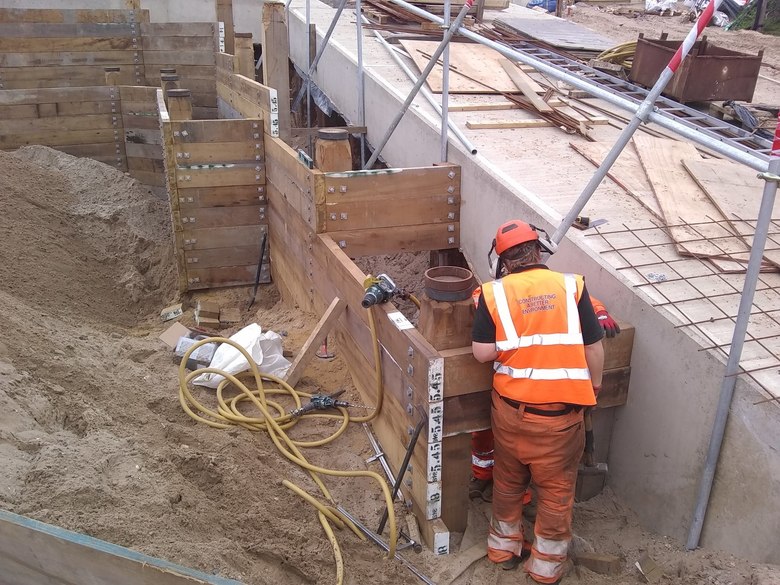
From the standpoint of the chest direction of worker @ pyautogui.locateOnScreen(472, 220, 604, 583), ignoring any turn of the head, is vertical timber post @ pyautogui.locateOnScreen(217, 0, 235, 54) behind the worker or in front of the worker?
in front

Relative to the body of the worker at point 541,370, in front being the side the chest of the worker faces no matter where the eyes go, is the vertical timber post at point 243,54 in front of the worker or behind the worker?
in front

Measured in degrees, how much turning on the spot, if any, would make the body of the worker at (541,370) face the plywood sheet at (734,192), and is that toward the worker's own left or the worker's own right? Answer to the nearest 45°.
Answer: approximately 45° to the worker's own right

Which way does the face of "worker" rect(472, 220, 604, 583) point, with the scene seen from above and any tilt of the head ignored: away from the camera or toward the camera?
away from the camera

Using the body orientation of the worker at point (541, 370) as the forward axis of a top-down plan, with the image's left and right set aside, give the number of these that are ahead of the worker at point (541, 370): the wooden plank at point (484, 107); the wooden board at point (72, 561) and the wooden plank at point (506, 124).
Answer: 2

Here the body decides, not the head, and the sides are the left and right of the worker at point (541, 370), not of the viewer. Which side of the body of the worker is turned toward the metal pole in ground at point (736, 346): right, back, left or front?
right

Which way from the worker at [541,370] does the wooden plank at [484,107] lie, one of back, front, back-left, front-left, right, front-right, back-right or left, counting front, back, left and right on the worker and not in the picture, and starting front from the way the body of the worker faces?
front

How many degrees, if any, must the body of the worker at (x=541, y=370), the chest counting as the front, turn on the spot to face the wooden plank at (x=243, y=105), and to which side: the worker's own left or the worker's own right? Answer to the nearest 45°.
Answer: approximately 45° to the worker's own left

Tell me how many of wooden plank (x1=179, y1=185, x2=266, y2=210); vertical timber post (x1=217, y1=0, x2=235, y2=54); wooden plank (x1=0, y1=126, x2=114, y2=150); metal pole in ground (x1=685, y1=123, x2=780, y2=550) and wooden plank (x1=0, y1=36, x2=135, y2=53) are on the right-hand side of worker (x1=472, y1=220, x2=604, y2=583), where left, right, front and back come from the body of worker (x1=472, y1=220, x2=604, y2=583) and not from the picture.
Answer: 1

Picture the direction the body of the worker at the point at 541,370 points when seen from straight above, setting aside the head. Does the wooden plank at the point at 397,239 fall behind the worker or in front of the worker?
in front

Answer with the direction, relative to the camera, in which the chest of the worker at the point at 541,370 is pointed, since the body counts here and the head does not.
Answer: away from the camera

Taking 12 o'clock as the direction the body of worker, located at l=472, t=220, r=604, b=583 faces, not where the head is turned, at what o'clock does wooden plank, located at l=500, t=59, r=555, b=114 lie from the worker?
The wooden plank is roughly at 12 o'clock from the worker.

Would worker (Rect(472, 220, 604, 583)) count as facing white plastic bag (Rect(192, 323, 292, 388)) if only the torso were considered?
no
